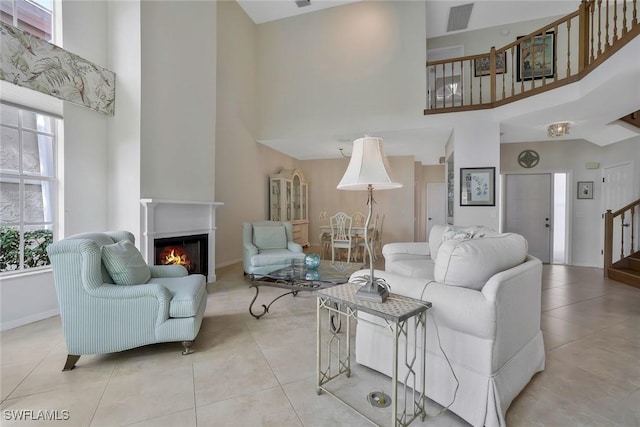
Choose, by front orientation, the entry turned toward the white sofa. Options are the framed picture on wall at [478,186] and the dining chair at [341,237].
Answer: the framed picture on wall

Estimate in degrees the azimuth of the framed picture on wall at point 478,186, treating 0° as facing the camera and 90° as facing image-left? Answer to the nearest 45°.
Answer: approximately 0°

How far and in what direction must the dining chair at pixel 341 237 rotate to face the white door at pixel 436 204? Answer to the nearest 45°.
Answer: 0° — it already faces it

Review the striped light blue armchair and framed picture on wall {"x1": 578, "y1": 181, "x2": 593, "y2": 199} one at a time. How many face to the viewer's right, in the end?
1

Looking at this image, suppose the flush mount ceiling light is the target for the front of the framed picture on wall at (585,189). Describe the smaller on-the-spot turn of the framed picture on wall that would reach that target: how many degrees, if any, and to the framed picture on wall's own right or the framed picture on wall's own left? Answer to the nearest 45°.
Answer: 0° — it already faces it

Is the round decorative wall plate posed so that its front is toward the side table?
yes

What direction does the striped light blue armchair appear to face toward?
to the viewer's right

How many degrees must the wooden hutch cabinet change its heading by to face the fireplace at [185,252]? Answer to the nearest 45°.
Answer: approximately 90° to its right

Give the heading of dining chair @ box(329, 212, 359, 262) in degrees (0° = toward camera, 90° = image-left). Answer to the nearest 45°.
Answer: approximately 225°

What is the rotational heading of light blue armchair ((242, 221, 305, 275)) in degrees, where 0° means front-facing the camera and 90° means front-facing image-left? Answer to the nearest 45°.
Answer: approximately 315°
